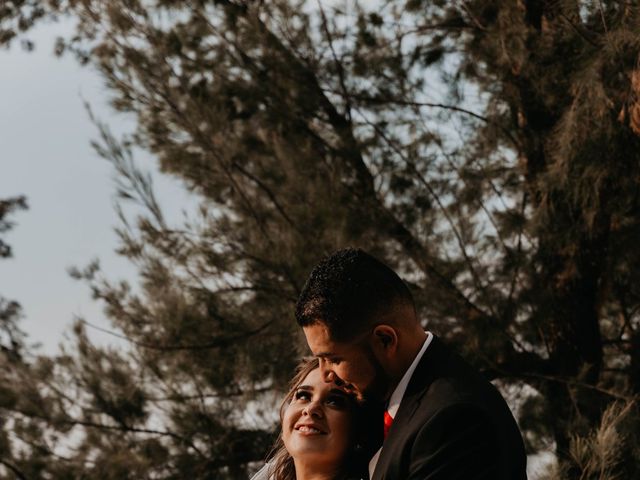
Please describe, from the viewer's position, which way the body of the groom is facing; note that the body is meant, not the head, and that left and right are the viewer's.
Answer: facing to the left of the viewer

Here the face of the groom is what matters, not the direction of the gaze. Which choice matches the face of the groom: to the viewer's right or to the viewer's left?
to the viewer's left

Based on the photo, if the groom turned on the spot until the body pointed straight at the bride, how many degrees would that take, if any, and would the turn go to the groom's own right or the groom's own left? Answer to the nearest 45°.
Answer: approximately 45° to the groom's own right

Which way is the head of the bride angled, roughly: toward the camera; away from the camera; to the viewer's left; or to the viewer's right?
toward the camera

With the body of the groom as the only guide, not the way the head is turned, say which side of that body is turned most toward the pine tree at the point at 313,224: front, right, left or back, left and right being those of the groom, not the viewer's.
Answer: right
